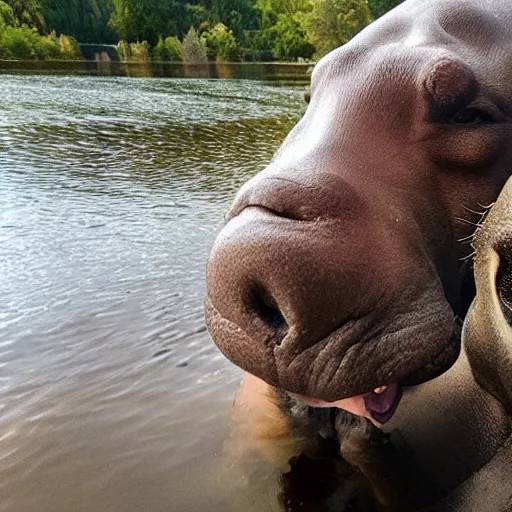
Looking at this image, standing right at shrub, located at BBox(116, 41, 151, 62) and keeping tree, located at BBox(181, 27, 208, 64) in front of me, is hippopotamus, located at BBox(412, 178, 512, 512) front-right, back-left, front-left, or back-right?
front-right

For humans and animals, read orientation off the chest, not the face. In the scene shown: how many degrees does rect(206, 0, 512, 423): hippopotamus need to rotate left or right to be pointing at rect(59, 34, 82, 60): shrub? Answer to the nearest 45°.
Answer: approximately 90° to its right

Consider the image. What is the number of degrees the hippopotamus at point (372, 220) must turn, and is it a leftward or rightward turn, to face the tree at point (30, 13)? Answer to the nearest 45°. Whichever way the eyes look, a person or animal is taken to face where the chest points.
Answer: approximately 90° to its right

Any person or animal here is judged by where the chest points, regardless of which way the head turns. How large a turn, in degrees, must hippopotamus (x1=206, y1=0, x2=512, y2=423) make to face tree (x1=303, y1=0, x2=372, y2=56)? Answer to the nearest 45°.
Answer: approximately 135° to its right

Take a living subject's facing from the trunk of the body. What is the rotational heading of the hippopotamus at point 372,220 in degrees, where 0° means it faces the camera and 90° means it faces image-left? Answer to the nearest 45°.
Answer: approximately 45°

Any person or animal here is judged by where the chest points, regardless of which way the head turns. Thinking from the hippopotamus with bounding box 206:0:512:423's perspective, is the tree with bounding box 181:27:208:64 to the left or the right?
on its right

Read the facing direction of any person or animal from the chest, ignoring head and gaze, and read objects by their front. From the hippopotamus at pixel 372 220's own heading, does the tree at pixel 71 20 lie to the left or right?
on its right
